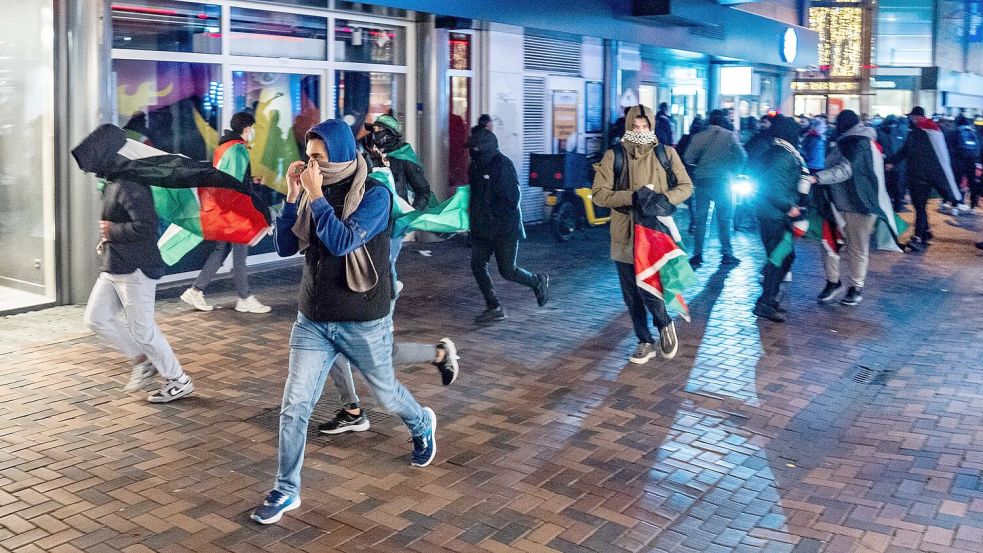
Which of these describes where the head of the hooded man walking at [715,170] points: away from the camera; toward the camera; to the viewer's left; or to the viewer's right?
away from the camera

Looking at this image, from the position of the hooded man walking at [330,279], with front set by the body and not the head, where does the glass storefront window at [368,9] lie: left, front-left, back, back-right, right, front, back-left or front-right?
back-right

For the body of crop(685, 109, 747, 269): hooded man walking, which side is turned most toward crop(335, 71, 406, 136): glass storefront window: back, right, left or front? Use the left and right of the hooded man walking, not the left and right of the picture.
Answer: left

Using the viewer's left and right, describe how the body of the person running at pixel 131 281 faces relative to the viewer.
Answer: facing to the left of the viewer

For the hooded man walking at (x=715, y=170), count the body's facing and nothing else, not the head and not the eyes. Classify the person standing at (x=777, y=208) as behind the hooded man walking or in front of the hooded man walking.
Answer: behind

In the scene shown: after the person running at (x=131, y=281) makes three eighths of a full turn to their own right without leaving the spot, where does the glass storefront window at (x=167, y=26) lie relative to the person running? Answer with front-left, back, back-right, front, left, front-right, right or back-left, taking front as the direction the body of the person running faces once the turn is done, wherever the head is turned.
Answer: front-left

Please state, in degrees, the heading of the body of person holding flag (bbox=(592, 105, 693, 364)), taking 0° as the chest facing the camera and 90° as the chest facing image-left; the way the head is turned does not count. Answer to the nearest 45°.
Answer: approximately 0°
